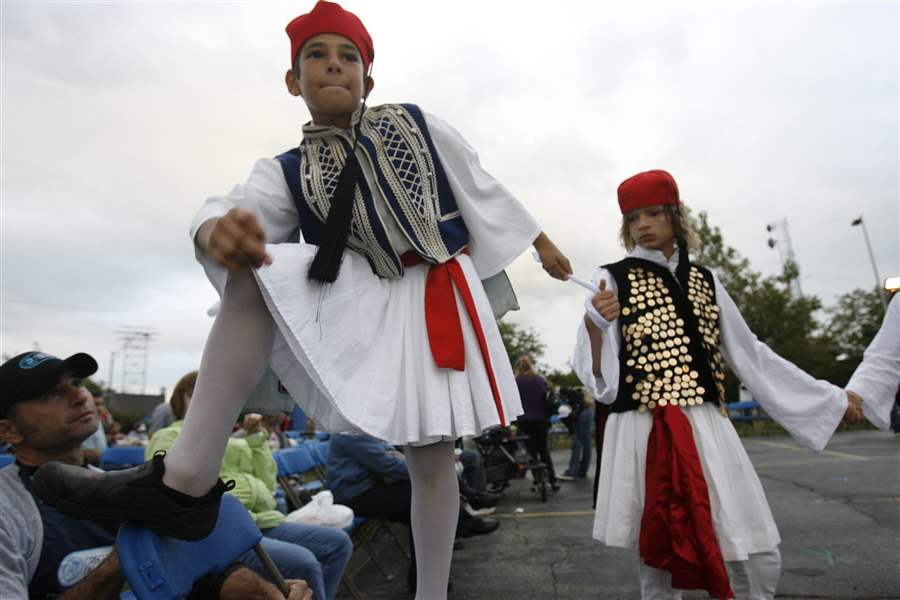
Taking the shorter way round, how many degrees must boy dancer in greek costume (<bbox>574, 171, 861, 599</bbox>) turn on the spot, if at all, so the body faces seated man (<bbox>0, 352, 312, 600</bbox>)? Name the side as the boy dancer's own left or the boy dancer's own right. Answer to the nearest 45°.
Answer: approximately 45° to the boy dancer's own right

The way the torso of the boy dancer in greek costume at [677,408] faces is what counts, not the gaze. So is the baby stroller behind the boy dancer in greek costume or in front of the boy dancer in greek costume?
behind

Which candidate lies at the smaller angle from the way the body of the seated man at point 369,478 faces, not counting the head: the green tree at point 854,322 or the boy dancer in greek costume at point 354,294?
the green tree

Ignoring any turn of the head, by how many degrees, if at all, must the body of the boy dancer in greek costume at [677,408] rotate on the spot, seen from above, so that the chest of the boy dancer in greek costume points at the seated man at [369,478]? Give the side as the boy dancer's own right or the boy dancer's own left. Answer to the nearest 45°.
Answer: approximately 135° to the boy dancer's own right

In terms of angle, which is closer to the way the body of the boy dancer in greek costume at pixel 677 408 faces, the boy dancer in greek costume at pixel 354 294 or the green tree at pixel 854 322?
the boy dancer in greek costume

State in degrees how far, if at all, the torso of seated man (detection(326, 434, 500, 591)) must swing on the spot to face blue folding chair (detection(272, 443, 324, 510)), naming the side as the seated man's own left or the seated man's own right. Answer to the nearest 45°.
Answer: approximately 135° to the seated man's own left

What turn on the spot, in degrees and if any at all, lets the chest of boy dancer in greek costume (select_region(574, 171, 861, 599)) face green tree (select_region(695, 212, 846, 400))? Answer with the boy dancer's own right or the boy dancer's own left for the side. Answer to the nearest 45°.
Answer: approximately 180°

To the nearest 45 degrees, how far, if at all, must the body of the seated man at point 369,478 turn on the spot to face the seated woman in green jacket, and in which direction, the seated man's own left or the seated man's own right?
approximately 135° to the seated man's own right

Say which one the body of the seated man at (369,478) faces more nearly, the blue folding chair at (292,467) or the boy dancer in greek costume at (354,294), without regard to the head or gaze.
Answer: the boy dancer in greek costume

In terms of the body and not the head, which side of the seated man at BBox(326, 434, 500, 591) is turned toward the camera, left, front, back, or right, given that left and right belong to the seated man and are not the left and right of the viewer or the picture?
right

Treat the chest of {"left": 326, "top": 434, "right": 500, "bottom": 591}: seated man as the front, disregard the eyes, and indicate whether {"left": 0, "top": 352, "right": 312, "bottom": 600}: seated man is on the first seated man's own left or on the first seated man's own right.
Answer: on the first seated man's own right

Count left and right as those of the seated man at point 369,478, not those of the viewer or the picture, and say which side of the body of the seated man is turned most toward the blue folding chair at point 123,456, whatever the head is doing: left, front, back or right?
back

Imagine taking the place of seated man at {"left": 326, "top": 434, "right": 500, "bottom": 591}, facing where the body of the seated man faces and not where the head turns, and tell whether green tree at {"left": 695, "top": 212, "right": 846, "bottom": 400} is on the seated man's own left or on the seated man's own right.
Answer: on the seated man's own left

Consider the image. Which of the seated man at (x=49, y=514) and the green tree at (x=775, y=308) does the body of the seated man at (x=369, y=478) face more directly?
the green tree

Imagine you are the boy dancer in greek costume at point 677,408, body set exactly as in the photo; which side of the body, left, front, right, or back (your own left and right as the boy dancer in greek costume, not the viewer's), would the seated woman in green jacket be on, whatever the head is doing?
right
